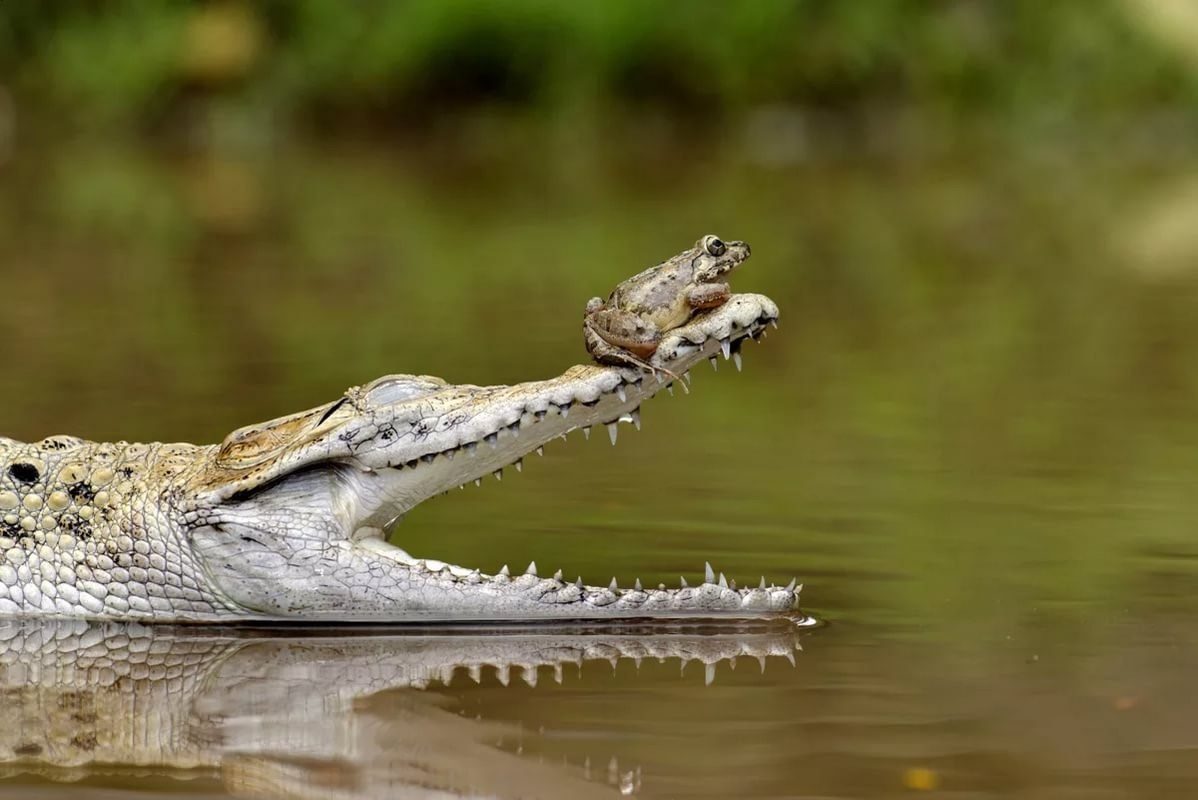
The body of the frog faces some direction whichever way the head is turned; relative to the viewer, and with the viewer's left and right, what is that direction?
facing to the right of the viewer

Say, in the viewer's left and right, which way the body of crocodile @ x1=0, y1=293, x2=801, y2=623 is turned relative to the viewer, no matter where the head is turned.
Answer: facing to the right of the viewer
